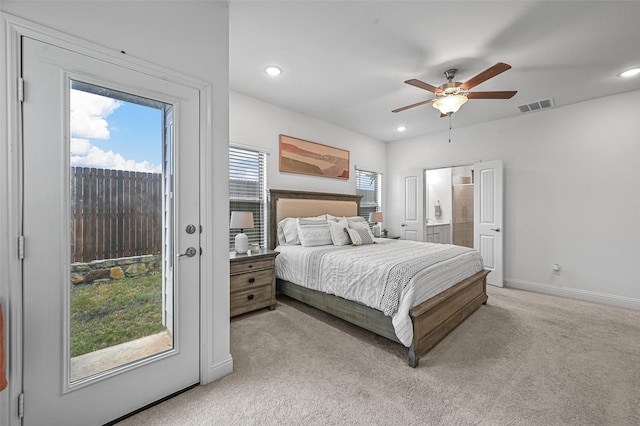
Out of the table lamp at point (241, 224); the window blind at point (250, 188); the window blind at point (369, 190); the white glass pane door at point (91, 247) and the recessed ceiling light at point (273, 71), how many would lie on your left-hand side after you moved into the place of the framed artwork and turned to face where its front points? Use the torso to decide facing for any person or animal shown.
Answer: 1

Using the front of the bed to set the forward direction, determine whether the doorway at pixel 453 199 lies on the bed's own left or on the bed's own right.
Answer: on the bed's own left

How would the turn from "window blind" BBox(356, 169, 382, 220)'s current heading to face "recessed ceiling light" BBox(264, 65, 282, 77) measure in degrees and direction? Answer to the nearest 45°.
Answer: approximately 45° to its right

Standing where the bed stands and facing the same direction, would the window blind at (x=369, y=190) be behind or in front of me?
behind

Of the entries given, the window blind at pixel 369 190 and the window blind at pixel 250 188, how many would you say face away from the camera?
0

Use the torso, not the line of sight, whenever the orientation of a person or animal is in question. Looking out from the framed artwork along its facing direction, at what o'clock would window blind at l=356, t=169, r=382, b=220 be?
The window blind is roughly at 9 o'clock from the framed artwork.

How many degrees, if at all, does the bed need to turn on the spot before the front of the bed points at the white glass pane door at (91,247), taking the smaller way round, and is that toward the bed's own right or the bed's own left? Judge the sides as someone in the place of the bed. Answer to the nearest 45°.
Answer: approximately 90° to the bed's own right

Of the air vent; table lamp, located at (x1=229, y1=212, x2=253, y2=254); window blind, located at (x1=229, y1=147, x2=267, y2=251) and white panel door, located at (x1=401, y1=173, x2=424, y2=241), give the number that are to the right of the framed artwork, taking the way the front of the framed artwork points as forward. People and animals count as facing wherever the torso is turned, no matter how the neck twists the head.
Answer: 2

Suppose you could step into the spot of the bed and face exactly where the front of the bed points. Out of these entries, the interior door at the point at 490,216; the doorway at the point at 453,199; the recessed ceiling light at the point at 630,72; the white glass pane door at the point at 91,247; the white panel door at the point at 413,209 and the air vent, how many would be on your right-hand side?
1

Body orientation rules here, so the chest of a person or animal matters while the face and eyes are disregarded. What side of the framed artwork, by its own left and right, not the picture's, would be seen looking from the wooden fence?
right

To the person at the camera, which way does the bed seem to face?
facing the viewer and to the right of the viewer

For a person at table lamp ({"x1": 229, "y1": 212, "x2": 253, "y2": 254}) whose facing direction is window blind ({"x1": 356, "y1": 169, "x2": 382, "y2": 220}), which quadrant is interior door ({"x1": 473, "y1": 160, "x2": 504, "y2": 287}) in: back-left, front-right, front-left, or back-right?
front-right

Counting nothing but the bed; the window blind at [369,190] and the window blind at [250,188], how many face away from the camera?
0

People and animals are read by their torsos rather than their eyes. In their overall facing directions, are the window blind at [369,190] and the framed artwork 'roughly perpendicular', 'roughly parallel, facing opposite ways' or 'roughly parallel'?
roughly parallel

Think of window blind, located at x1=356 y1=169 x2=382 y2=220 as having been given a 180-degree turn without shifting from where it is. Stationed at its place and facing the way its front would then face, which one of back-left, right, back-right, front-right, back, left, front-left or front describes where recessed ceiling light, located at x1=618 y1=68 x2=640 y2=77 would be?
back

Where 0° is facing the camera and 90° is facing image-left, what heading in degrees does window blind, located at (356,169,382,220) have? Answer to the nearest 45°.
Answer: approximately 315°

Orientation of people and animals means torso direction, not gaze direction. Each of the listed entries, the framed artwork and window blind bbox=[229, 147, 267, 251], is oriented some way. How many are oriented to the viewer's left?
0
